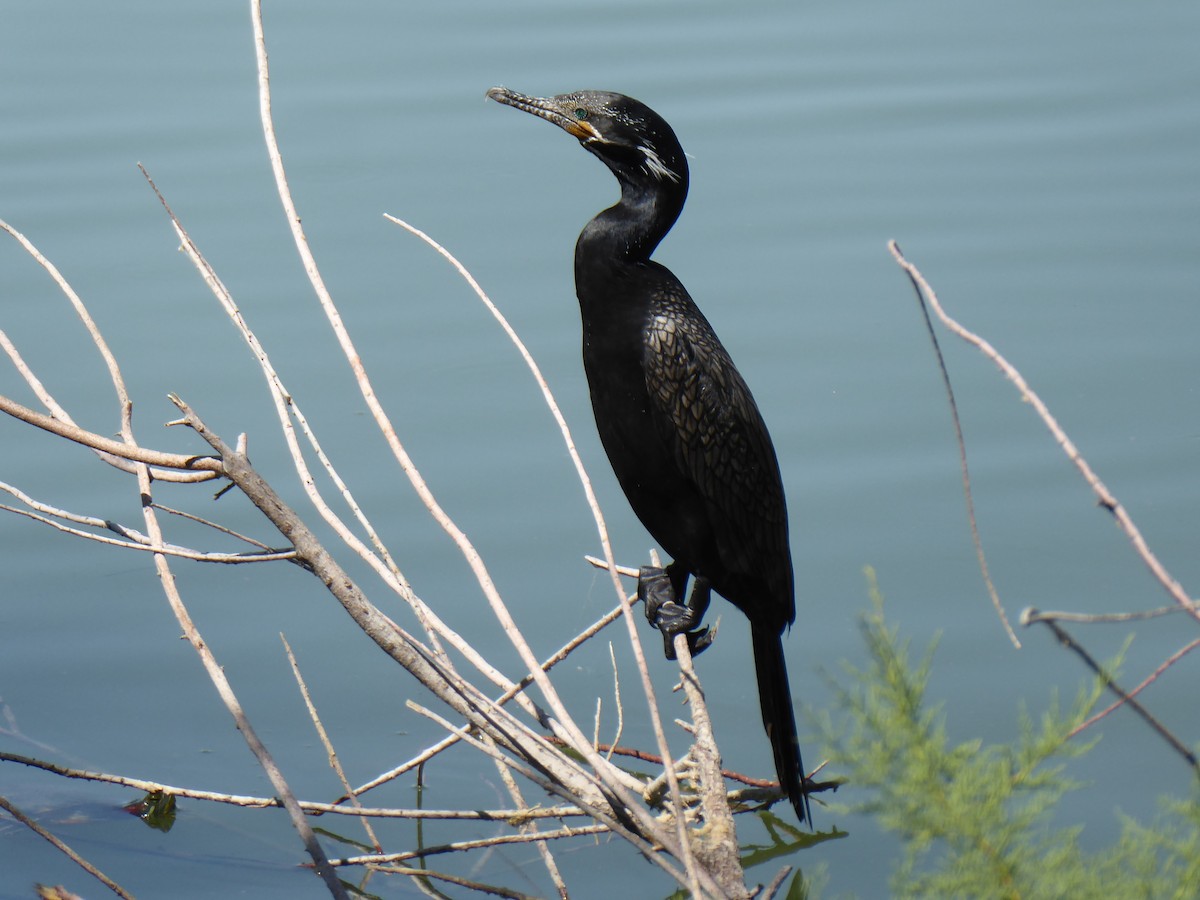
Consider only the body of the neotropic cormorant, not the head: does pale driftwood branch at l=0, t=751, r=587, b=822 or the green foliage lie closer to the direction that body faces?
the pale driftwood branch

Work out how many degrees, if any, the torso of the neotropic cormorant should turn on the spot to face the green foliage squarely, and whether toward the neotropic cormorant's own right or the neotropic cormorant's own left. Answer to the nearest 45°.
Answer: approximately 90° to the neotropic cormorant's own left

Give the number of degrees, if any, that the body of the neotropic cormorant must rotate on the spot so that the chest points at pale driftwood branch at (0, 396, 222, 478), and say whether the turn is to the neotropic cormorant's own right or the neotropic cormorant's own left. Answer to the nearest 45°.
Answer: approximately 45° to the neotropic cormorant's own left

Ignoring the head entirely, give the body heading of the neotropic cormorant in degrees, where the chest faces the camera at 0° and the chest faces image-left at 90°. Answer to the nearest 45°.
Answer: approximately 90°

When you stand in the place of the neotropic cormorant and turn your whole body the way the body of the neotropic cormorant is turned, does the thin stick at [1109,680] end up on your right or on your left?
on your left
